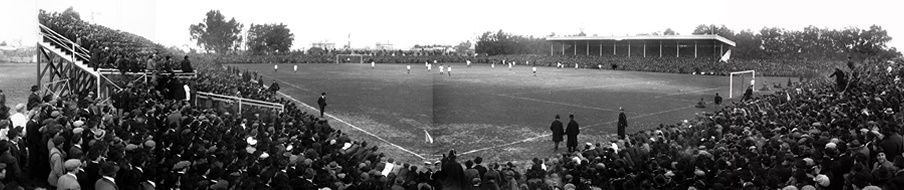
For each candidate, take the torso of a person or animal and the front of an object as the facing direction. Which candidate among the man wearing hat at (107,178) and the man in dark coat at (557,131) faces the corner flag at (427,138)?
the man wearing hat

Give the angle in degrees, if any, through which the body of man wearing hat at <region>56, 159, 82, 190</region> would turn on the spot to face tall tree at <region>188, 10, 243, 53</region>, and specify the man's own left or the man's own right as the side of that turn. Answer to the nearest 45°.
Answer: approximately 45° to the man's own left

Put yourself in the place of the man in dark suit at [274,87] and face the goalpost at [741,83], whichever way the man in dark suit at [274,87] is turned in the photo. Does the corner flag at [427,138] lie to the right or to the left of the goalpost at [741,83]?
right

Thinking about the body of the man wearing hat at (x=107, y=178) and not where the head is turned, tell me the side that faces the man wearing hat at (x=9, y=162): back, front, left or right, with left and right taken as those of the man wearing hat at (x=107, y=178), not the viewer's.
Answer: left

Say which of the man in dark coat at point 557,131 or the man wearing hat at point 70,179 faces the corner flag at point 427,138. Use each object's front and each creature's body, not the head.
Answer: the man wearing hat

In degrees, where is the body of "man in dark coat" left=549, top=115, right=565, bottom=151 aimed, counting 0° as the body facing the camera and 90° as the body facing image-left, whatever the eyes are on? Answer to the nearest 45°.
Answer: approximately 180°

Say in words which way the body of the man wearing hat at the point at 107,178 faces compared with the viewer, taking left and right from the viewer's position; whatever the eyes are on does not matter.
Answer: facing away from the viewer and to the right of the viewer

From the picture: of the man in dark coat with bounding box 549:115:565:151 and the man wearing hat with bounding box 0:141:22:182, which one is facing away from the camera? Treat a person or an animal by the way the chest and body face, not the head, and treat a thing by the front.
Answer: the man in dark coat

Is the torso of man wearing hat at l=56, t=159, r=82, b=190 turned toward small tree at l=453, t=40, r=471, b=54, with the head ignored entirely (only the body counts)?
yes
